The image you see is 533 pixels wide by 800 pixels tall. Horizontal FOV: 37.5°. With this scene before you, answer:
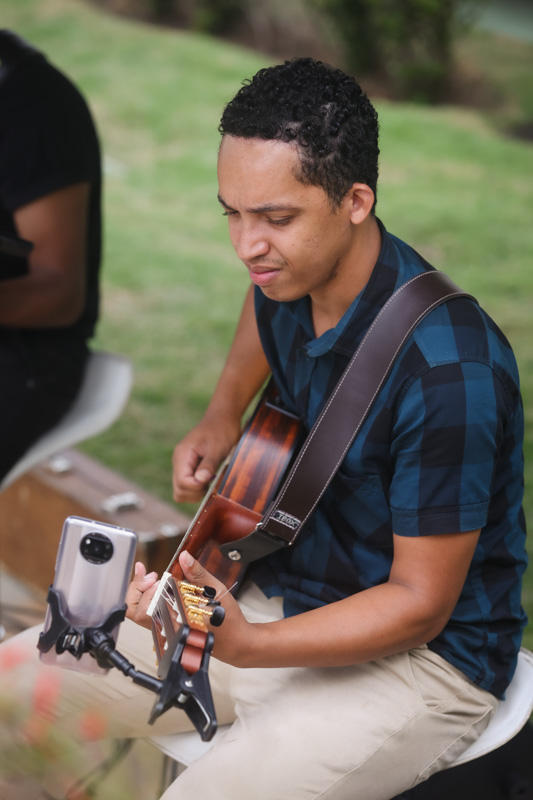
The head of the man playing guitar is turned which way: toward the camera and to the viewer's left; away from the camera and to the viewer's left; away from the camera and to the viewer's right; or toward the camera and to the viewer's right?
toward the camera and to the viewer's left

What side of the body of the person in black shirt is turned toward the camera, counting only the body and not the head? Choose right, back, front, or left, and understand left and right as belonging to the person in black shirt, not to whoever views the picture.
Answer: left

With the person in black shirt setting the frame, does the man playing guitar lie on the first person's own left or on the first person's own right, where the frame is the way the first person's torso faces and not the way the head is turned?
on the first person's own left

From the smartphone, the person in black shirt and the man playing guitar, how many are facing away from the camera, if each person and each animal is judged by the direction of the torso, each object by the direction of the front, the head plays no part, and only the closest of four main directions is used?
1

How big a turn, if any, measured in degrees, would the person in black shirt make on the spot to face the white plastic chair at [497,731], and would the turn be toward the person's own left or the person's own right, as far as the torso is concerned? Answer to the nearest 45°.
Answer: approximately 135° to the person's own left

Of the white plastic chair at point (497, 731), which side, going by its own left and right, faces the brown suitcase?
right

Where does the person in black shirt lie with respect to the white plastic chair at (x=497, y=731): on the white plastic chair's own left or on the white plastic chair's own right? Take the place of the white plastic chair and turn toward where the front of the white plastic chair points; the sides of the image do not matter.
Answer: on the white plastic chair's own right

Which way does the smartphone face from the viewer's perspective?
away from the camera

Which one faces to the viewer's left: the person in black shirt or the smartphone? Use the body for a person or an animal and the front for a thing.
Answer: the person in black shirt

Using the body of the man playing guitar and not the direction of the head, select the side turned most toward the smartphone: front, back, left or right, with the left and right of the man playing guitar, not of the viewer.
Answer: front

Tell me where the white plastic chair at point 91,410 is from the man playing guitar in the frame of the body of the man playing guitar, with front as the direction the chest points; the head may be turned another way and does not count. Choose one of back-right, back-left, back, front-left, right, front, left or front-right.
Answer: right

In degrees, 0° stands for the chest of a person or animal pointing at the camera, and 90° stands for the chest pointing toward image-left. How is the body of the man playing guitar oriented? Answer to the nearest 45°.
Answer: approximately 45°
